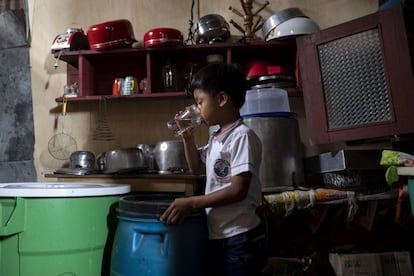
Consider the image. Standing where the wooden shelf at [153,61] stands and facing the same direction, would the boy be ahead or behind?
ahead

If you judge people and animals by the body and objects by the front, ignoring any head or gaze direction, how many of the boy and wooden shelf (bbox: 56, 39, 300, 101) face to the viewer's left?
1

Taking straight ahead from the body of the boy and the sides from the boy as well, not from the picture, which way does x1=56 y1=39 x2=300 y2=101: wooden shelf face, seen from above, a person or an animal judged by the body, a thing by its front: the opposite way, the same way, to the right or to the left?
to the left

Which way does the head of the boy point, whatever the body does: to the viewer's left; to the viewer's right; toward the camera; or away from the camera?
to the viewer's left

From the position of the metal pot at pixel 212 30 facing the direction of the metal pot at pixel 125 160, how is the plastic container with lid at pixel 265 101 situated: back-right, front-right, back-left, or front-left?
back-left

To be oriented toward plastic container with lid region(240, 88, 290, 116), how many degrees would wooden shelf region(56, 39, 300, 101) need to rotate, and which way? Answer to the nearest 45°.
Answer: approximately 45° to its left

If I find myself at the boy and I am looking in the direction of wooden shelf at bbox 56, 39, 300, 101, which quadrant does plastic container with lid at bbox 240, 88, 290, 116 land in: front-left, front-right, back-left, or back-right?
front-right

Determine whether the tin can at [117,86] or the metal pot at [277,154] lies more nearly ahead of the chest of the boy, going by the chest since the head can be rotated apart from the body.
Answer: the tin can

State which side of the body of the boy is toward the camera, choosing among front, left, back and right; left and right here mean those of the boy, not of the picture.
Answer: left

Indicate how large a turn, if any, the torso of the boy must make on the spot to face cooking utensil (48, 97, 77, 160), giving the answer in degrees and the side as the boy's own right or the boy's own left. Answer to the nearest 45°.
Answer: approximately 45° to the boy's own right

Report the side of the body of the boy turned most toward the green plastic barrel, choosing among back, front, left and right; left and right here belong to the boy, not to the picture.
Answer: front

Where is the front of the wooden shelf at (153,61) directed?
toward the camera

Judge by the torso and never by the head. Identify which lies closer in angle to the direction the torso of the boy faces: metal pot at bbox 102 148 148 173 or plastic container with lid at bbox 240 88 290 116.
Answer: the metal pot
